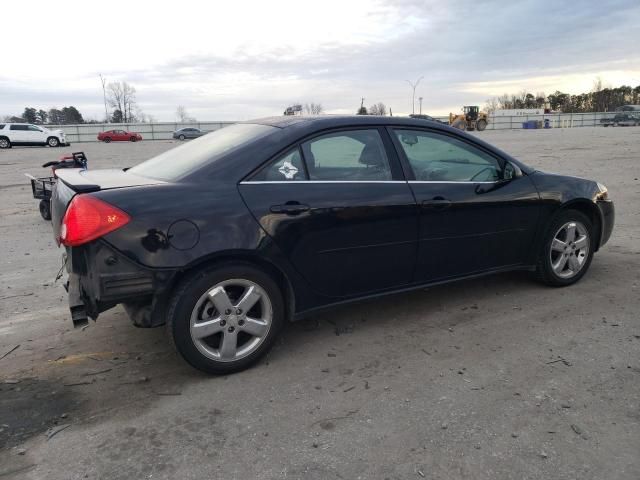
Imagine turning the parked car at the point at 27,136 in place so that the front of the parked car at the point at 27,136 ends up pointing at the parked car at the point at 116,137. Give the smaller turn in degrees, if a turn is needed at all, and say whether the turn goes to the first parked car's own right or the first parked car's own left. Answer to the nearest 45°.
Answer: approximately 45° to the first parked car's own left

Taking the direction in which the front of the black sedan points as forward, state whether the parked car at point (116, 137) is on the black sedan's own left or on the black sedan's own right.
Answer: on the black sedan's own left

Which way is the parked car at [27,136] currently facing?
to the viewer's right

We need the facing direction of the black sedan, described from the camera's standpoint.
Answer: facing away from the viewer and to the right of the viewer

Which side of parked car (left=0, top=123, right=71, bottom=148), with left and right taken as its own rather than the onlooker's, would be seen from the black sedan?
right

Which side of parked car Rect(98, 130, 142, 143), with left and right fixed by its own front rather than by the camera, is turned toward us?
right

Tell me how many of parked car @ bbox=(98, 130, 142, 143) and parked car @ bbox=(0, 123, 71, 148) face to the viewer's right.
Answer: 2
